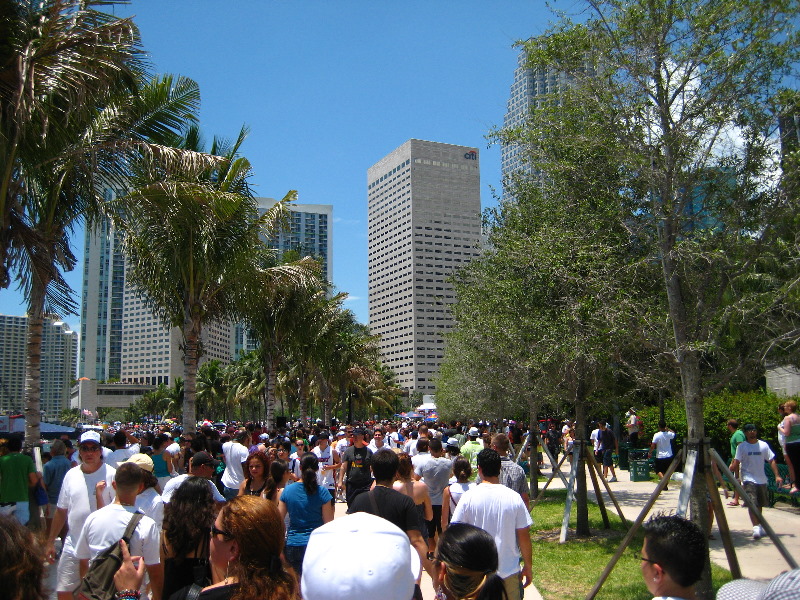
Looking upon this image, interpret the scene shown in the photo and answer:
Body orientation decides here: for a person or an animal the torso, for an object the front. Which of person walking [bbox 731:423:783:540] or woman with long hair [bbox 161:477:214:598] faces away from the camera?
the woman with long hair

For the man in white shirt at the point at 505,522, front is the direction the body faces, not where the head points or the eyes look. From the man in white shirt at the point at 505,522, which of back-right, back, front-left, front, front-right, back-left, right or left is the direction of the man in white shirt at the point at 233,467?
front-left

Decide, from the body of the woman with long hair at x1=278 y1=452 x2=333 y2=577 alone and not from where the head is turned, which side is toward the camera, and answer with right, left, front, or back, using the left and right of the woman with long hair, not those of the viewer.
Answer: back

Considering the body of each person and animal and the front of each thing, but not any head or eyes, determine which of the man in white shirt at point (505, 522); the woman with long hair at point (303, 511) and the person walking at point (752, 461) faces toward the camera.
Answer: the person walking

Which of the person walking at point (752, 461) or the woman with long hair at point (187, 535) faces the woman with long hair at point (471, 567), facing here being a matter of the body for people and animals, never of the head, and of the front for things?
the person walking

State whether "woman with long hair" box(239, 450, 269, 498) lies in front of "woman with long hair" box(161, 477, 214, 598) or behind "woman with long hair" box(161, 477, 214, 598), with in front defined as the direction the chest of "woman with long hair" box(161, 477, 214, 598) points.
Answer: in front

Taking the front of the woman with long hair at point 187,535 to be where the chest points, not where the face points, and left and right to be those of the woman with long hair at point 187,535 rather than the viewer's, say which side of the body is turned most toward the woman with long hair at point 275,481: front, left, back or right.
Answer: front

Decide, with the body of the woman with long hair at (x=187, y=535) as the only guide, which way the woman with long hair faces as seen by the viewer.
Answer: away from the camera

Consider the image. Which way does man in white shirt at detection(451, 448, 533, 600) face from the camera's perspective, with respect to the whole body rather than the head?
away from the camera

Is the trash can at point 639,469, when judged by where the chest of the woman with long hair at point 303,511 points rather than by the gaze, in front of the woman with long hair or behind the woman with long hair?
in front

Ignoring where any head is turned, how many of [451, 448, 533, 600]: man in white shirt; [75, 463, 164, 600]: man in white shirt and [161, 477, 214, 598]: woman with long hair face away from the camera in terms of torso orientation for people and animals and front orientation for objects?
3

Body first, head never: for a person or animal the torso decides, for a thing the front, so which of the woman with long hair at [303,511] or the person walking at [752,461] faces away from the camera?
the woman with long hair

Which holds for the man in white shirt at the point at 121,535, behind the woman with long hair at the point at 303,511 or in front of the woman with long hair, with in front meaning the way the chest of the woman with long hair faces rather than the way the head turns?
behind

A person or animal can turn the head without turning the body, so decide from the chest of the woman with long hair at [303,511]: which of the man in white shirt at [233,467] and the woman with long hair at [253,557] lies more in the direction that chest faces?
the man in white shirt

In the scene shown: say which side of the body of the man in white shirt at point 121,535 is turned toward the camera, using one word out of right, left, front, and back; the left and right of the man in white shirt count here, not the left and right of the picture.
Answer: back

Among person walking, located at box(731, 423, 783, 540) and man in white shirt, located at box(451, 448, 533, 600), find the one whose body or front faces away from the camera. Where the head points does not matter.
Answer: the man in white shirt

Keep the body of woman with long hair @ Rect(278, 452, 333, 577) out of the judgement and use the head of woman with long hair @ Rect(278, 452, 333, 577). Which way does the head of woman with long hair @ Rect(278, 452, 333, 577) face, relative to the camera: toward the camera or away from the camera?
away from the camera
